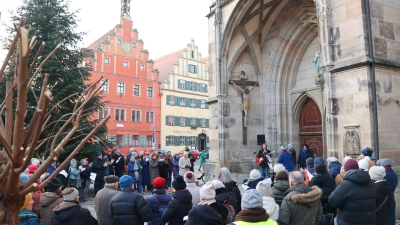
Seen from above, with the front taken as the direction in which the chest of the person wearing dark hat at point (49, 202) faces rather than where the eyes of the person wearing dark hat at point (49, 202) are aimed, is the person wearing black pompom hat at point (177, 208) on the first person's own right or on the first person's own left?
on the first person's own right

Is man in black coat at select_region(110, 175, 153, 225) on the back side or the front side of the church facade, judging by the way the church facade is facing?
on the front side

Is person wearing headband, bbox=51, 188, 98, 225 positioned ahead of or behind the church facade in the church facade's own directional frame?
ahead

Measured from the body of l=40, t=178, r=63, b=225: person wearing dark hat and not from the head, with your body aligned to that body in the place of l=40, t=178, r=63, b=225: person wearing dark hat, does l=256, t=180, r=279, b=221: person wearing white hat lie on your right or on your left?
on your right

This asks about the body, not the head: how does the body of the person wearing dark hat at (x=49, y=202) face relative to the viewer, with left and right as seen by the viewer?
facing away from the viewer and to the right of the viewer

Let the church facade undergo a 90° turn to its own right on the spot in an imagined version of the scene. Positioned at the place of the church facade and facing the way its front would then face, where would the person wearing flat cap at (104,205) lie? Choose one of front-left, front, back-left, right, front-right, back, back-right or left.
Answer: back-left

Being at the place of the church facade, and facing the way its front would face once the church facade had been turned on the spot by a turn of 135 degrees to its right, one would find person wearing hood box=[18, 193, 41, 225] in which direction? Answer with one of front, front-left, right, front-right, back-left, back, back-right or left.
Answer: back

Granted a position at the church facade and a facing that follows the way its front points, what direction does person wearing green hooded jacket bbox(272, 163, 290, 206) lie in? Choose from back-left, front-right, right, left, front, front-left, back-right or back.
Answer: front-left

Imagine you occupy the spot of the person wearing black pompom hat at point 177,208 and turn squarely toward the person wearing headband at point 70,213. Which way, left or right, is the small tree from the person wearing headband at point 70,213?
left

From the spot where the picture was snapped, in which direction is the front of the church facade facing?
facing the viewer and to the left of the viewer

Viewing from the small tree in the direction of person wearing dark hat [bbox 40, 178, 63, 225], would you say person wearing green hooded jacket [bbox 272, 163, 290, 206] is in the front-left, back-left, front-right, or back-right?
front-right

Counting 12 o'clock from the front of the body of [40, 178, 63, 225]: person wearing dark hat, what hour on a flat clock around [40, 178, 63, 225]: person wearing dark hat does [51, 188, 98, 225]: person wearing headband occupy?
[51, 188, 98, 225]: person wearing headband is roughly at 4 o'clock from [40, 178, 63, 225]: person wearing dark hat.

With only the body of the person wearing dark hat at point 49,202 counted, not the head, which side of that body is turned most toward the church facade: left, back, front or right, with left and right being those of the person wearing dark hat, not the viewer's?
front
